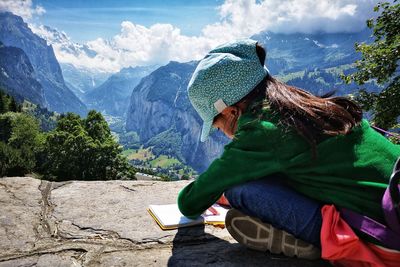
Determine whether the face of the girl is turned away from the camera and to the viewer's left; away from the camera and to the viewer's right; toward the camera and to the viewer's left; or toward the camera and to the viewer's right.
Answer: away from the camera and to the viewer's left

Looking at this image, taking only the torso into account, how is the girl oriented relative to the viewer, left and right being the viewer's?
facing to the left of the viewer
